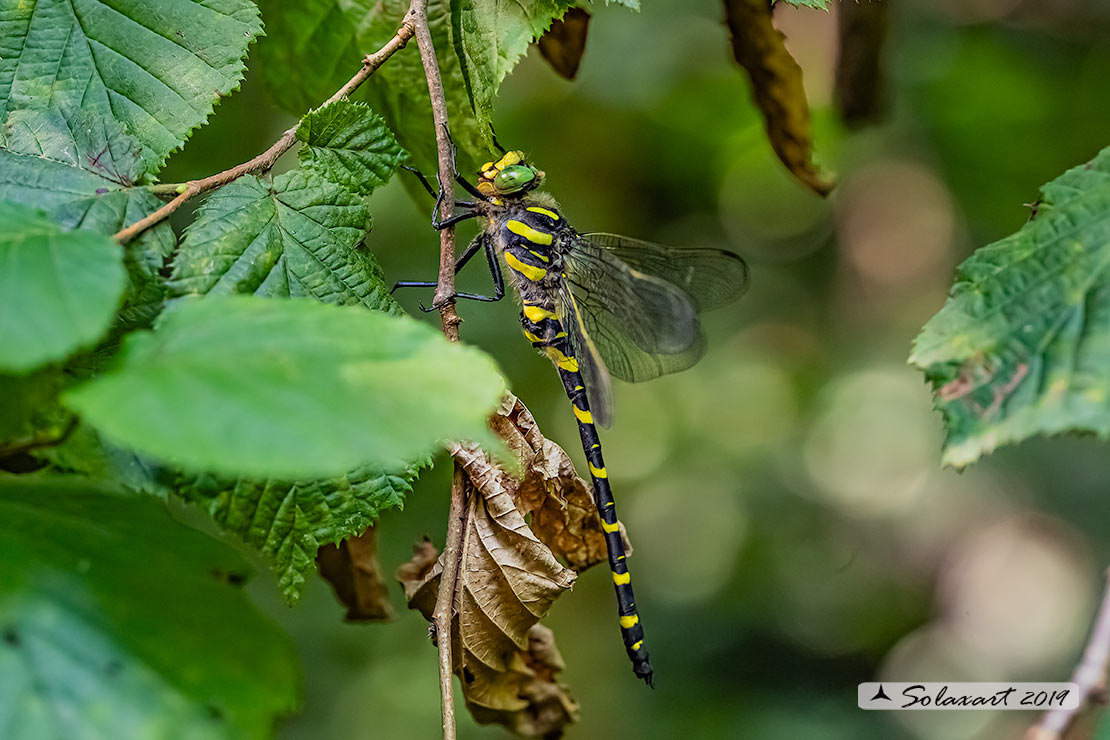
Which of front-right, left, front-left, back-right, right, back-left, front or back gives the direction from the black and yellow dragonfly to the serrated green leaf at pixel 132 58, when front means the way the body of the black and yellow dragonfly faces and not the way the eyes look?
front-left

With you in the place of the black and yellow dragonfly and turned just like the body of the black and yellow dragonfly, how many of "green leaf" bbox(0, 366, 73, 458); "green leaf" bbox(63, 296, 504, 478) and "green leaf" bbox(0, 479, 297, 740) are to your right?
0

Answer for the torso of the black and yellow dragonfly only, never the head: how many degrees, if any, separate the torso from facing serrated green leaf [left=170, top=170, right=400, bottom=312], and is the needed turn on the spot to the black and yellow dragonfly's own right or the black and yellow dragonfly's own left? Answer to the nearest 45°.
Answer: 0° — it already faces it

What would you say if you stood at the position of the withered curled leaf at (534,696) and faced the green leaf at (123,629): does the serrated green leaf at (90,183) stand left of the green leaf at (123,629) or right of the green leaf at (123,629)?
right

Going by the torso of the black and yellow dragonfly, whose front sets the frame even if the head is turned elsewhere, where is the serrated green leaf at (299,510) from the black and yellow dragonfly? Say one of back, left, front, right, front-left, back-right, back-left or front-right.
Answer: left

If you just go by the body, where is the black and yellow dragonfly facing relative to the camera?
to the viewer's left
